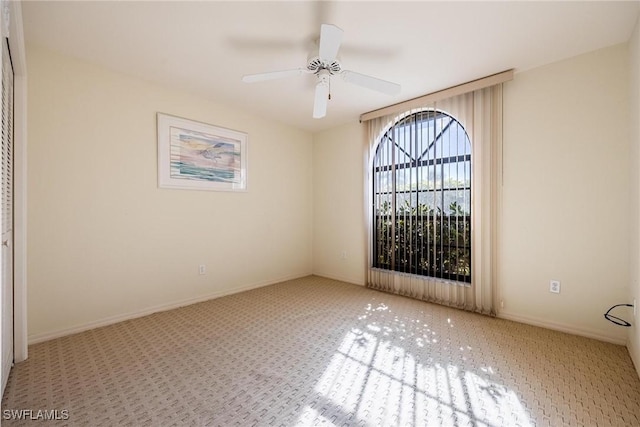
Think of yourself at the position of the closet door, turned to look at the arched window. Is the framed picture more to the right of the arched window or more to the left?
left

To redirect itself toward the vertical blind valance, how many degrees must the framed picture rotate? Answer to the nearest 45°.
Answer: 0° — it already faces it

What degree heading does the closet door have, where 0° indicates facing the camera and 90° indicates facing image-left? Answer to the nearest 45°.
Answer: approximately 270°

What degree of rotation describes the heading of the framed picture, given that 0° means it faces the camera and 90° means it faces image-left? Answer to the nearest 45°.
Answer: approximately 315°
